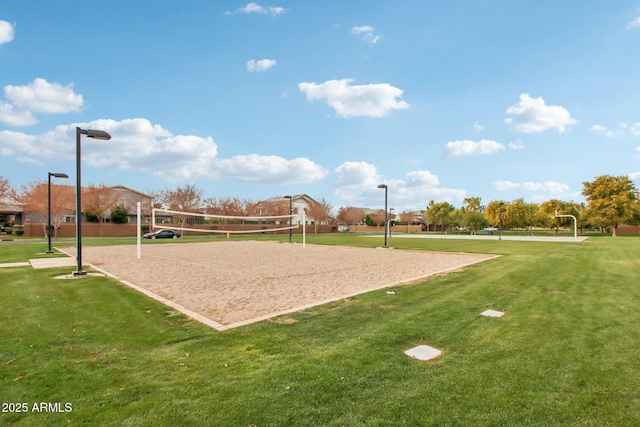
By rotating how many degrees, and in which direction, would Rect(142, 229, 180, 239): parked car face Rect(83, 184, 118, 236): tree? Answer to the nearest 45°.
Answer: approximately 45° to its right

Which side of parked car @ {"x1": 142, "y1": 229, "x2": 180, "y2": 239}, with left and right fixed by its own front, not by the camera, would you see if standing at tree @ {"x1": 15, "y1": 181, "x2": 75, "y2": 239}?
front

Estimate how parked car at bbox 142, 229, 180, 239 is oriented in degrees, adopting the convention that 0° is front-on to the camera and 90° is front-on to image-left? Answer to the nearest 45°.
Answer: approximately 90°

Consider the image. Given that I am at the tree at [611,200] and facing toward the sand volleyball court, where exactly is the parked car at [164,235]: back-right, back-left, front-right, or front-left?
front-right

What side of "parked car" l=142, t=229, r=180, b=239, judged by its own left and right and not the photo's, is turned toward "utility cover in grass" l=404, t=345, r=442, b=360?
left

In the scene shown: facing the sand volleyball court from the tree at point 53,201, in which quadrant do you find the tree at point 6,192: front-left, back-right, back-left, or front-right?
back-right

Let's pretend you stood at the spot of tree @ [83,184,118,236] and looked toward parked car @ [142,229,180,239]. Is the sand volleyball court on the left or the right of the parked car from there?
right

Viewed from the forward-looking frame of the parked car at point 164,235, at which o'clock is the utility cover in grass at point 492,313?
The utility cover in grass is roughly at 9 o'clock from the parked car.

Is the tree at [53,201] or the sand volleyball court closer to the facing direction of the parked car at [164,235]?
the tree

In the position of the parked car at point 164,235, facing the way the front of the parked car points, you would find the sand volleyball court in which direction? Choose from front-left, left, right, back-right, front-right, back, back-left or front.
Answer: left

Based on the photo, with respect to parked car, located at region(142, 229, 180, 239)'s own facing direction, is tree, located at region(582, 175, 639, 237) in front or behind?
behind
